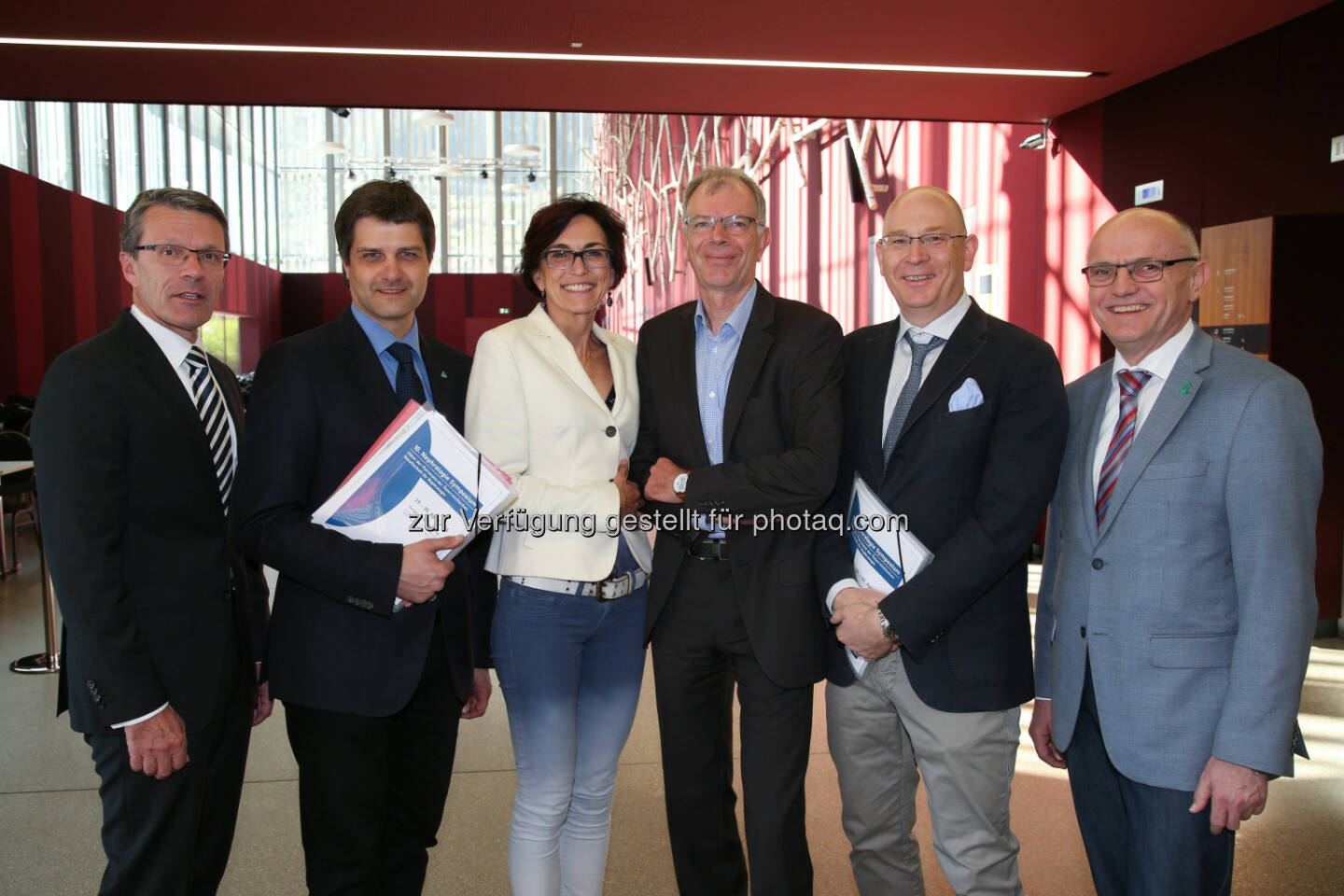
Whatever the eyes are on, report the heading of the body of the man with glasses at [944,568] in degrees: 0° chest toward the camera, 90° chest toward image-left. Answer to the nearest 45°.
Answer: approximately 45°

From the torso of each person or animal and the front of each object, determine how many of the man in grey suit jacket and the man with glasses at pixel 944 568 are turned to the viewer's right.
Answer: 0

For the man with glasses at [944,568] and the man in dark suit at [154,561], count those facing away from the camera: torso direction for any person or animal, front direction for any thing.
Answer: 0

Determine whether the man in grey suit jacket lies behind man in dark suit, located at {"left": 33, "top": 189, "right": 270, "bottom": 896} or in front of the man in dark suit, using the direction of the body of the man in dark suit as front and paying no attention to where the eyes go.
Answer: in front

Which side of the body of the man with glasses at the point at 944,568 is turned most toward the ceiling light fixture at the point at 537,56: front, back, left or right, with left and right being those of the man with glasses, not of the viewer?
right
